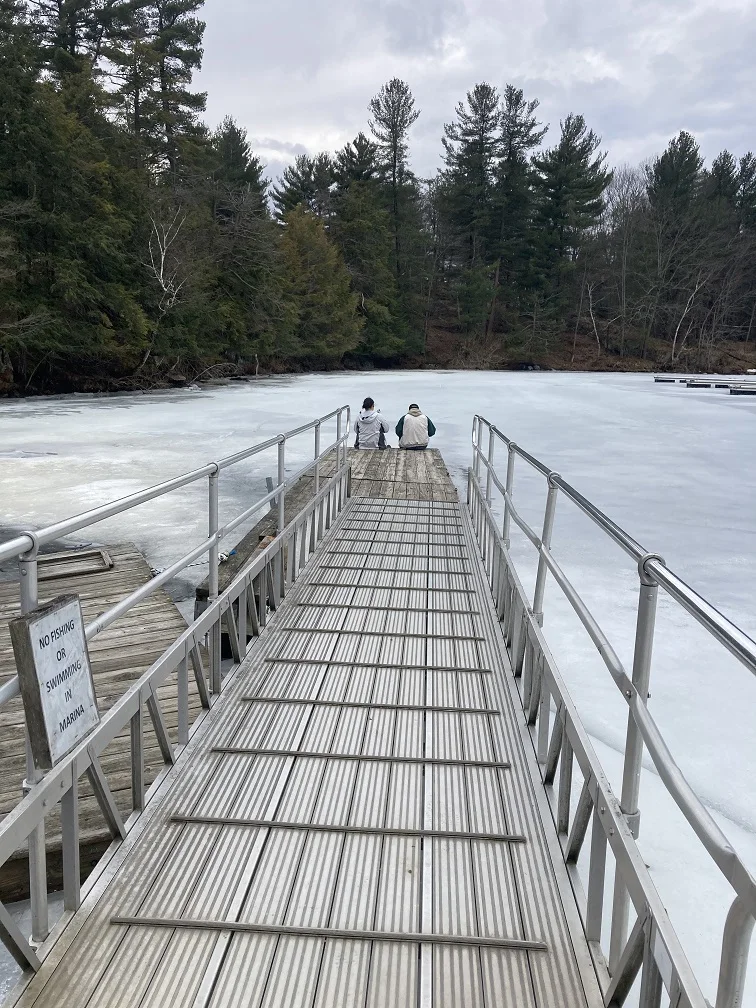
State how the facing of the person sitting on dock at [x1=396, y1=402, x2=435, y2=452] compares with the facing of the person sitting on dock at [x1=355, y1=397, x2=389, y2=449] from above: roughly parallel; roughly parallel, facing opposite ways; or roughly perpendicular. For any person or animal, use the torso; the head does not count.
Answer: roughly parallel

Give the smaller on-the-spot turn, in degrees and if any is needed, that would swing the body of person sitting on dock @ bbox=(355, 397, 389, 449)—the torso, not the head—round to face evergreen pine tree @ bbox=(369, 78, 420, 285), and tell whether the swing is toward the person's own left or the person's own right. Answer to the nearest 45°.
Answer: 0° — they already face it

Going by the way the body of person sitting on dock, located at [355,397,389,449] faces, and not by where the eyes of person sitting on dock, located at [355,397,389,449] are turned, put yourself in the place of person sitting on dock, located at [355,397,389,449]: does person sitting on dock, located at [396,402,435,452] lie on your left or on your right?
on your right

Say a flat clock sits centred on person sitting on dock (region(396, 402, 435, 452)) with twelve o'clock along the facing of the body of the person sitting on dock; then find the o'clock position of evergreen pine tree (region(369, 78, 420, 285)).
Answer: The evergreen pine tree is roughly at 12 o'clock from the person sitting on dock.

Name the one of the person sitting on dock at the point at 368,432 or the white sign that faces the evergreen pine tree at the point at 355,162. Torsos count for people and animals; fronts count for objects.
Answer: the person sitting on dock

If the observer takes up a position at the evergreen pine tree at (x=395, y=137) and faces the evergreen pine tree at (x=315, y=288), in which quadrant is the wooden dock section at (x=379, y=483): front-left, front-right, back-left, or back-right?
front-left

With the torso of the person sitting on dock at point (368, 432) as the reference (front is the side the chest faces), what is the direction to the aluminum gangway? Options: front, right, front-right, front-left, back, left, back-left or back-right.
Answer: back

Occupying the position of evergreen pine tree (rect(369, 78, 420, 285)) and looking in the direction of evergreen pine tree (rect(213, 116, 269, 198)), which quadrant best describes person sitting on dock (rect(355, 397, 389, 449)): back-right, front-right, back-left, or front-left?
front-left

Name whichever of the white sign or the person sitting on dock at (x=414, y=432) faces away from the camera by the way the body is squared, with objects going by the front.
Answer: the person sitting on dock

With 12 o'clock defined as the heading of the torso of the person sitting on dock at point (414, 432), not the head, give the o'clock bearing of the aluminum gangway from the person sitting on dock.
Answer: The aluminum gangway is roughly at 6 o'clock from the person sitting on dock.

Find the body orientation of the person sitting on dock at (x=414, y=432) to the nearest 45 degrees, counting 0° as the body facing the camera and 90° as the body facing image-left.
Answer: approximately 180°

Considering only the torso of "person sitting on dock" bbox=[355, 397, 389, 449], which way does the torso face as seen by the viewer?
away from the camera

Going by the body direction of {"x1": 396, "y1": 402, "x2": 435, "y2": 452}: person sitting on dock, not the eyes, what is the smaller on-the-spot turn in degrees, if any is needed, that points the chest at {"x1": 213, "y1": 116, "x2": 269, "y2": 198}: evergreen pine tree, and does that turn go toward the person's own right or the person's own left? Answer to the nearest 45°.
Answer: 0° — they already face it

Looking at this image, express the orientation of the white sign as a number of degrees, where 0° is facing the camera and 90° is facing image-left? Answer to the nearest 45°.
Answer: approximately 315°

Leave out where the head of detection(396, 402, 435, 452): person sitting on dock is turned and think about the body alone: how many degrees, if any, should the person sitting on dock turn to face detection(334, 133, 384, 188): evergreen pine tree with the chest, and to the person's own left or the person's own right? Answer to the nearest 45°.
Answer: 0° — they already face it
